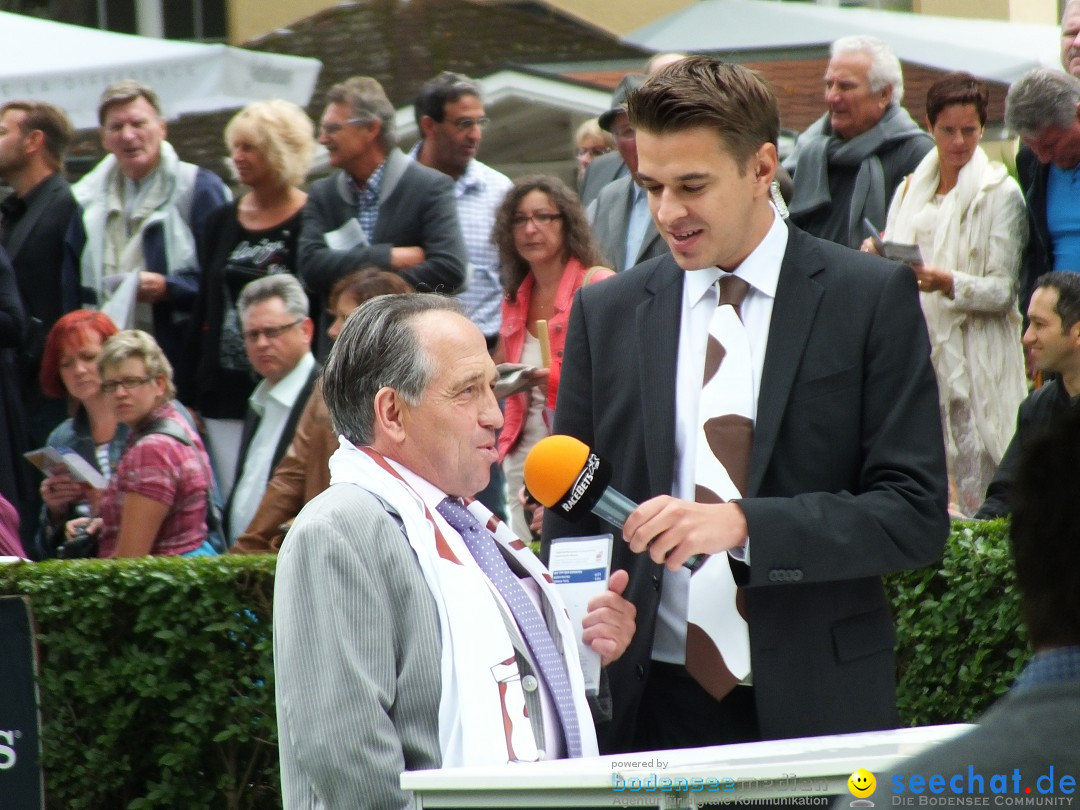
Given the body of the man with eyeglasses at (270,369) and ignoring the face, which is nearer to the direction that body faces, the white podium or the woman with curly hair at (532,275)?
the white podium

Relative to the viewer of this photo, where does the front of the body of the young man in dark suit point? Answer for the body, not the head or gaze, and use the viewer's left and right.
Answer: facing the viewer and to the left of the viewer

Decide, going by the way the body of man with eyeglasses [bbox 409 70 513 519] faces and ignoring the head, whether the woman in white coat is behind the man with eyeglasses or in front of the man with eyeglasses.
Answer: in front

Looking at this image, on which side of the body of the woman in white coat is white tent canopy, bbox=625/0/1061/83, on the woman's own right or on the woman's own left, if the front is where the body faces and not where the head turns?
on the woman's own right

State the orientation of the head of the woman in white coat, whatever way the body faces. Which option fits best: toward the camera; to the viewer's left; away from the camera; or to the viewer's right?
toward the camera

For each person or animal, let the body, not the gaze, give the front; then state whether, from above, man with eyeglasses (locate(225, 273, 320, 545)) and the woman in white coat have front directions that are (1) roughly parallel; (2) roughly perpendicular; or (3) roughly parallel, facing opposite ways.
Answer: roughly parallel

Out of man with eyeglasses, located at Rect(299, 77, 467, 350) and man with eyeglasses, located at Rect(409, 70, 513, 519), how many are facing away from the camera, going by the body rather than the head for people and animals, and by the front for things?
0

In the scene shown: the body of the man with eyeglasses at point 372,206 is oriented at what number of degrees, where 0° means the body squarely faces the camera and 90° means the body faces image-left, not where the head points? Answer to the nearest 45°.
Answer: approximately 45°

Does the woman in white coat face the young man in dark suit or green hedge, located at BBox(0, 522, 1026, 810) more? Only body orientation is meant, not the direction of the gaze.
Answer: the green hedge

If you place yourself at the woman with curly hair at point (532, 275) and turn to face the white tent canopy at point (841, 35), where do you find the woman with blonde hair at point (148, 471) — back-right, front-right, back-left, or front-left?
back-left

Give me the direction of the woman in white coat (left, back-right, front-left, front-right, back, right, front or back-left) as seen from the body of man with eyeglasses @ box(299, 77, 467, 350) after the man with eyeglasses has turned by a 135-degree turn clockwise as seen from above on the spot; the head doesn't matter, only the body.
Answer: right

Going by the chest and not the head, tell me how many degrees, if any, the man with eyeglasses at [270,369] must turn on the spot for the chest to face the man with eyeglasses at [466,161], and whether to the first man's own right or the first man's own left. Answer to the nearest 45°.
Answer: approximately 180°

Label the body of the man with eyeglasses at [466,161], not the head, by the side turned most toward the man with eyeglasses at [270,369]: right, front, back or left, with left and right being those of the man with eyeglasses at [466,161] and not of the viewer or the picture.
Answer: right
